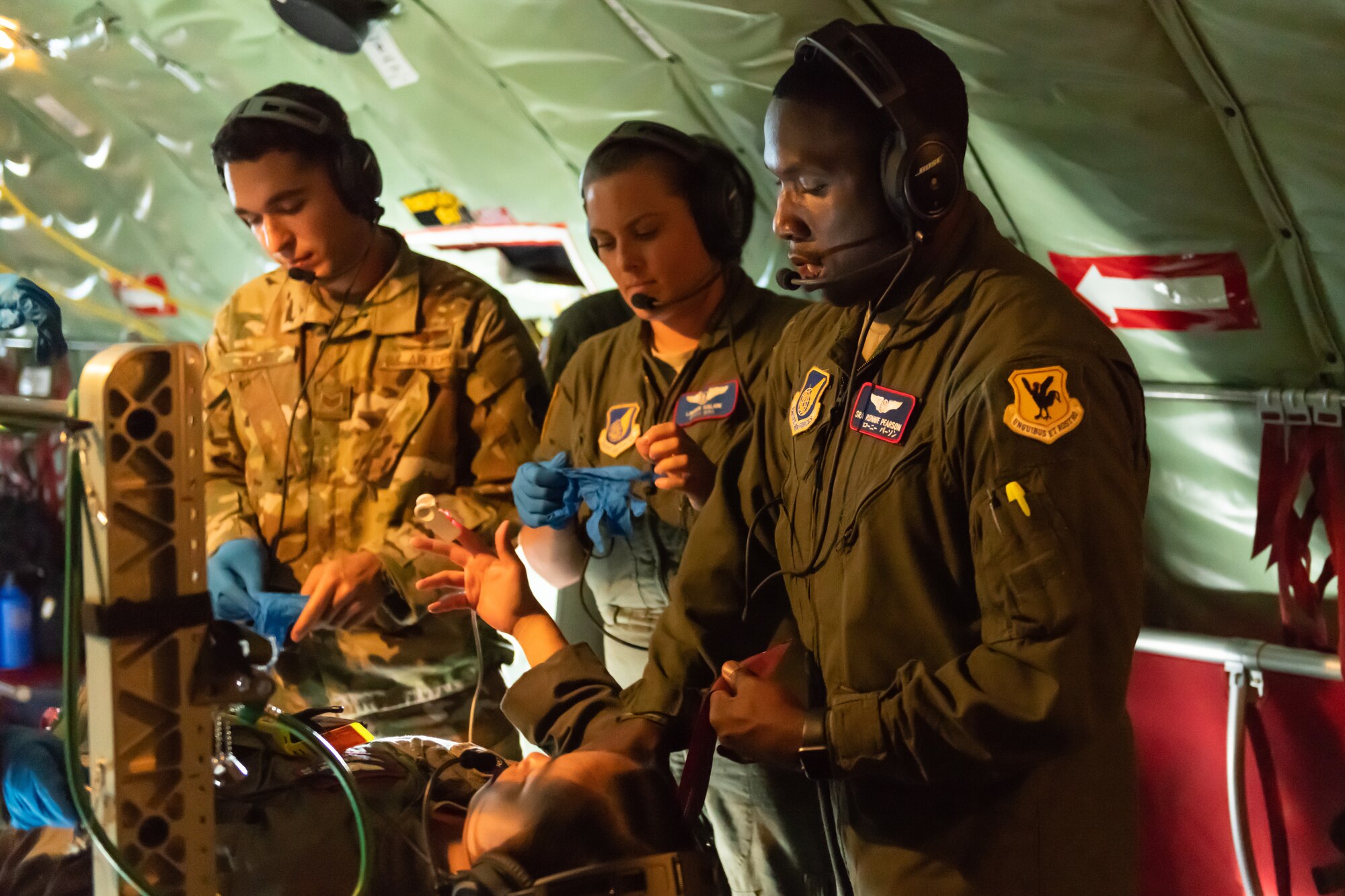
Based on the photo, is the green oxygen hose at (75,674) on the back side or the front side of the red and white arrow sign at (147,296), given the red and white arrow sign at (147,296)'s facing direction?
on the front side

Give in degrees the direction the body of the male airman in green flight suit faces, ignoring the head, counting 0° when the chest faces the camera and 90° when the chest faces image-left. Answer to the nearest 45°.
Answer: approximately 45°

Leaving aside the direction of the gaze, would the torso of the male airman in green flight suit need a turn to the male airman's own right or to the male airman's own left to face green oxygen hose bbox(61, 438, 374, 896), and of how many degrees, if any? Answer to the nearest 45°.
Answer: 0° — they already face it

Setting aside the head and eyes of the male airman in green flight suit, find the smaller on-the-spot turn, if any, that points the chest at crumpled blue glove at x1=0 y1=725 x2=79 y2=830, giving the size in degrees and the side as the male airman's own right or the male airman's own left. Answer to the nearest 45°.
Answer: approximately 45° to the male airman's own right

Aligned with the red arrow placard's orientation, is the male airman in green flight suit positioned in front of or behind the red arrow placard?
in front

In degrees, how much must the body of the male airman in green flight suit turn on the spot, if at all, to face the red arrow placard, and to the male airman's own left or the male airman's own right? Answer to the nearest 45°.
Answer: approximately 135° to the male airman's own right
